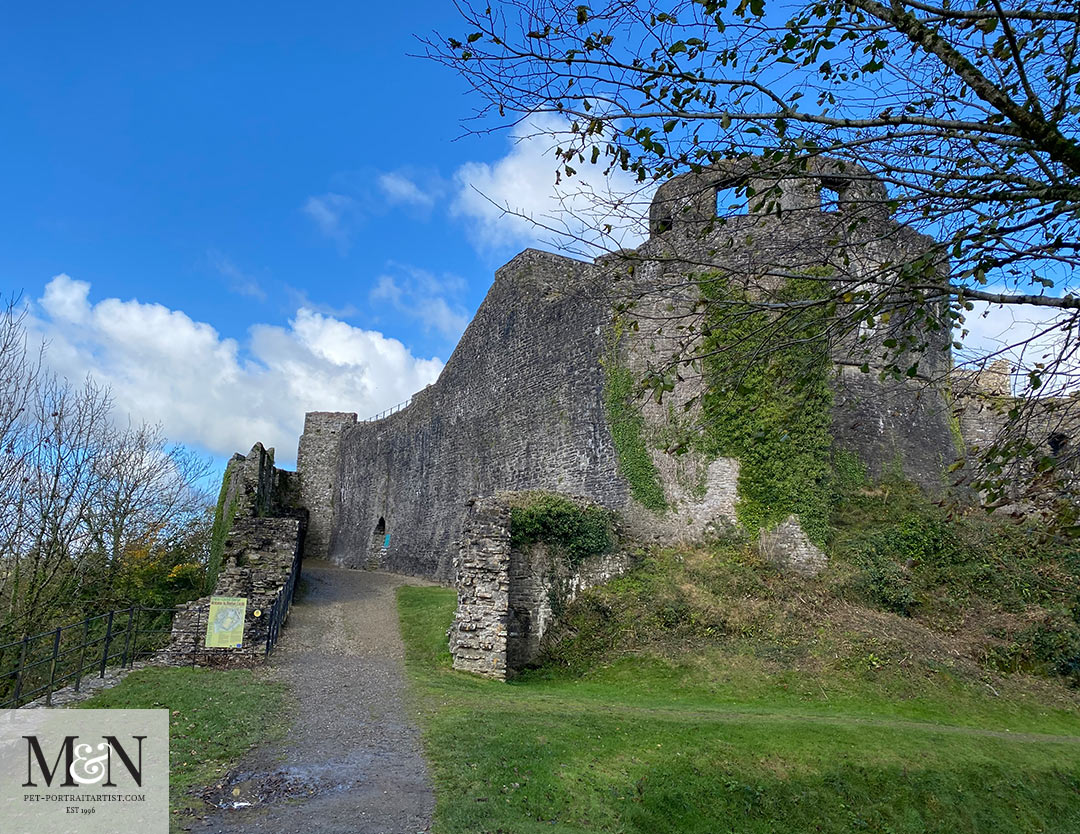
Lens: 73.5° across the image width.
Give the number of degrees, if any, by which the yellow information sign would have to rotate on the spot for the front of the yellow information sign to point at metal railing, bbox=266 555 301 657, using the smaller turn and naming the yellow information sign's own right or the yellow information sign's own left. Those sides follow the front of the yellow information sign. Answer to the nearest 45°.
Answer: approximately 135° to the yellow information sign's own left

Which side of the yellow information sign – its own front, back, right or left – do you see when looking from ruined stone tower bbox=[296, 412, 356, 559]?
back

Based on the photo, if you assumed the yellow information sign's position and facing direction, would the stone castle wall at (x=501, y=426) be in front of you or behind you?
behind

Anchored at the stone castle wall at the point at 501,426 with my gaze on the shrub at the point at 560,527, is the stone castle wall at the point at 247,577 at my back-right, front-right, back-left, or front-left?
front-right

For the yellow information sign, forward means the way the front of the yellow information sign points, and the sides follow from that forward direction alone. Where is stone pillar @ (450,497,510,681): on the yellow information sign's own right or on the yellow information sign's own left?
on the yellow information sign's own left

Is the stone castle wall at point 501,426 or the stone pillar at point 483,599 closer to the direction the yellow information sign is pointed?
the stone pillar

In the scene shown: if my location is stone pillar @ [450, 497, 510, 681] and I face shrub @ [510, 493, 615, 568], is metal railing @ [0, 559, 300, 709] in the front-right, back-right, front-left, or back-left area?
back-left

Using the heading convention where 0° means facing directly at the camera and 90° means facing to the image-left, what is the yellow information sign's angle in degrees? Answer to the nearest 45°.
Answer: approximately 0°

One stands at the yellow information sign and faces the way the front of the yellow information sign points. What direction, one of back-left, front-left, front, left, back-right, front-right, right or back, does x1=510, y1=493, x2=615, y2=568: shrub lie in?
left

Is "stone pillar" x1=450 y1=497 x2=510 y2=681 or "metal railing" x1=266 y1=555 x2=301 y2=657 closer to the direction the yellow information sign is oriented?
the stone pillar
